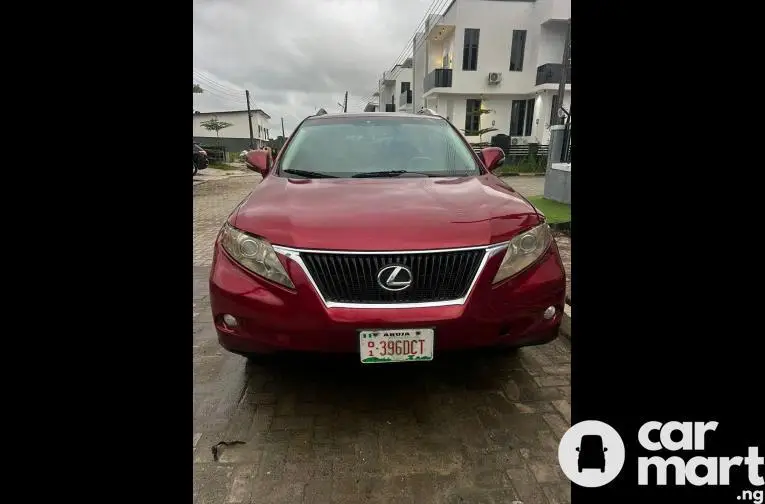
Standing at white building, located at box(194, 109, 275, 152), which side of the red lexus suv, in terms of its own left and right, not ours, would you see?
back

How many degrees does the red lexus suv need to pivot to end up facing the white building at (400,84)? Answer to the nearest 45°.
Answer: approximately 180°

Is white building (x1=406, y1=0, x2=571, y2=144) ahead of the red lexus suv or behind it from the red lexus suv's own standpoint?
behind

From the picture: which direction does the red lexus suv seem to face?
toward the camera
